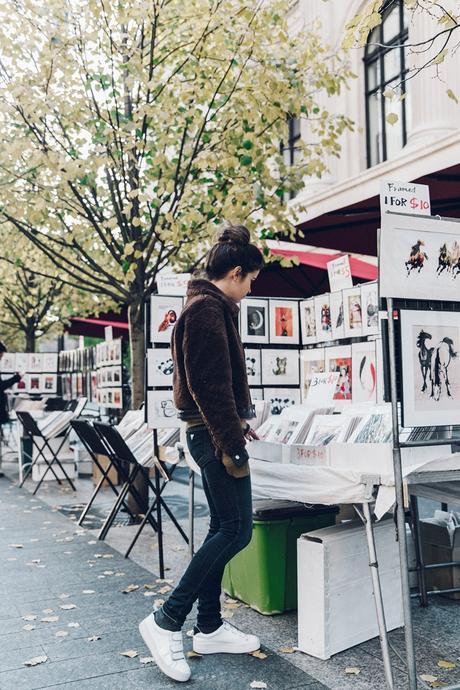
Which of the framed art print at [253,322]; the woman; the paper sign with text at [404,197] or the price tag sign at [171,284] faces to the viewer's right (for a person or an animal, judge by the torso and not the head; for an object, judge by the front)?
the woman

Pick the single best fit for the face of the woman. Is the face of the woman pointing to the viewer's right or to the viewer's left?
to the viewer's right

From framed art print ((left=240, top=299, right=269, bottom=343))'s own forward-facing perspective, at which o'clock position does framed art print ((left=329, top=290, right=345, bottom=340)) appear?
framed art print ((left=329, top=290, right=345, bottom=340)) is roughly at 10 o'clock from framed art print ((left=240, top=299, right=269, bottom=343)).

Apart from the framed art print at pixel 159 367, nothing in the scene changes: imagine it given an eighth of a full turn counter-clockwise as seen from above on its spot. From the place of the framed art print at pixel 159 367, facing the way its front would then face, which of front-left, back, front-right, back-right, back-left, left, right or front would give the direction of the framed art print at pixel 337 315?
front-left

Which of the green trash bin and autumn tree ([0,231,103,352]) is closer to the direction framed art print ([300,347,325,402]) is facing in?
the green trash bin

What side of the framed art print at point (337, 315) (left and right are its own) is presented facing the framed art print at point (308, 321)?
right

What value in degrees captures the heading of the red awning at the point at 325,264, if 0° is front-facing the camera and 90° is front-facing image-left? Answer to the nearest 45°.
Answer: approximately 45°

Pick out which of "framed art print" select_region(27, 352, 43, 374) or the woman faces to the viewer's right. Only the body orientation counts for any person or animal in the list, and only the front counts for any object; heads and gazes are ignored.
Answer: the woman

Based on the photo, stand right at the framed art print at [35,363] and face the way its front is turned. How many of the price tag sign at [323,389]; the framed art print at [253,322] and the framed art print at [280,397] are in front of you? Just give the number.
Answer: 3

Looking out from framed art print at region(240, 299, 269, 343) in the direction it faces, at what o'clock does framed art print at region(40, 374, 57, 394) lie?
framed art print at region(40, 374, 57, 394) is roughly at 5 o'clock from framed art print at region(240, 299, 269, 343).

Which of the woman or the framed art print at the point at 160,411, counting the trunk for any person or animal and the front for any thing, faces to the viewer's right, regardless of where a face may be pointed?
the woman
